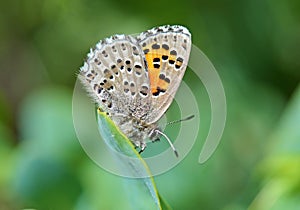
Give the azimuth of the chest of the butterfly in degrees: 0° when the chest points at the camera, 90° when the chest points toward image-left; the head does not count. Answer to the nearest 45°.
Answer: approximately 270°
